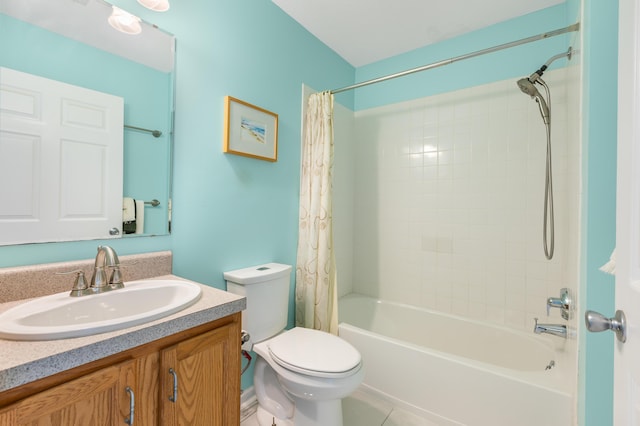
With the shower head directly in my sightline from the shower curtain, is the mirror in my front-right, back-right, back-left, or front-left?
back-right

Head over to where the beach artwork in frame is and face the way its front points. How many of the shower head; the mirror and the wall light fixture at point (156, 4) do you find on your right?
2

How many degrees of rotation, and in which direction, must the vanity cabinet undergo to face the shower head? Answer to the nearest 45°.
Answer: approximately 45° to its left

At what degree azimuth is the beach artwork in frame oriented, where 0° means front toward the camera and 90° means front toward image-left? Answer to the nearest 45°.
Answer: approximately 315°

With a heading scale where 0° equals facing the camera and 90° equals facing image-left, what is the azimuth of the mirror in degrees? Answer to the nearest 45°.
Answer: approximately 315°

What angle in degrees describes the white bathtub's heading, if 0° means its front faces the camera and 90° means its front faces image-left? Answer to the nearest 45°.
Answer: approximately 45°
